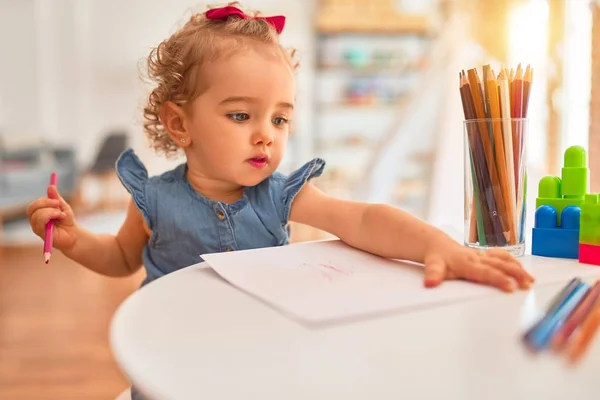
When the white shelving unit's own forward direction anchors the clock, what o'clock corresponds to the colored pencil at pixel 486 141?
The colored pencil is roughly at 12 o'clock from the white shelving unit.

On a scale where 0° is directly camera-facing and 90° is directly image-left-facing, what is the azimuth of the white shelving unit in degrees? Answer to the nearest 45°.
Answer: approximately 0°

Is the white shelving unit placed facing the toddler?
yes

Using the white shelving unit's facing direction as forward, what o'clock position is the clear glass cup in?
The clear glass cup is roughly at 12 o'clock from the white shelving unit.

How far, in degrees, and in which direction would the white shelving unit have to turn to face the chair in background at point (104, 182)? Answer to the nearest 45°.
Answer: approximately 90° to its right

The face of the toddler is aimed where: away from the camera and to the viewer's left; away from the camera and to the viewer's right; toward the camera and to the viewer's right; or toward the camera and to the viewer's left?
toward the camera and to the viewer's right

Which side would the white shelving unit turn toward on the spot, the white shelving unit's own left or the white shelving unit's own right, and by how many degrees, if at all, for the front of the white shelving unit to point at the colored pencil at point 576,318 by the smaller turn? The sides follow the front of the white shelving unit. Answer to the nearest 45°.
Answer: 0° — it already faces it

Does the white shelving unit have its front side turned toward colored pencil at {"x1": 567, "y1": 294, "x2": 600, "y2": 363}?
yes
